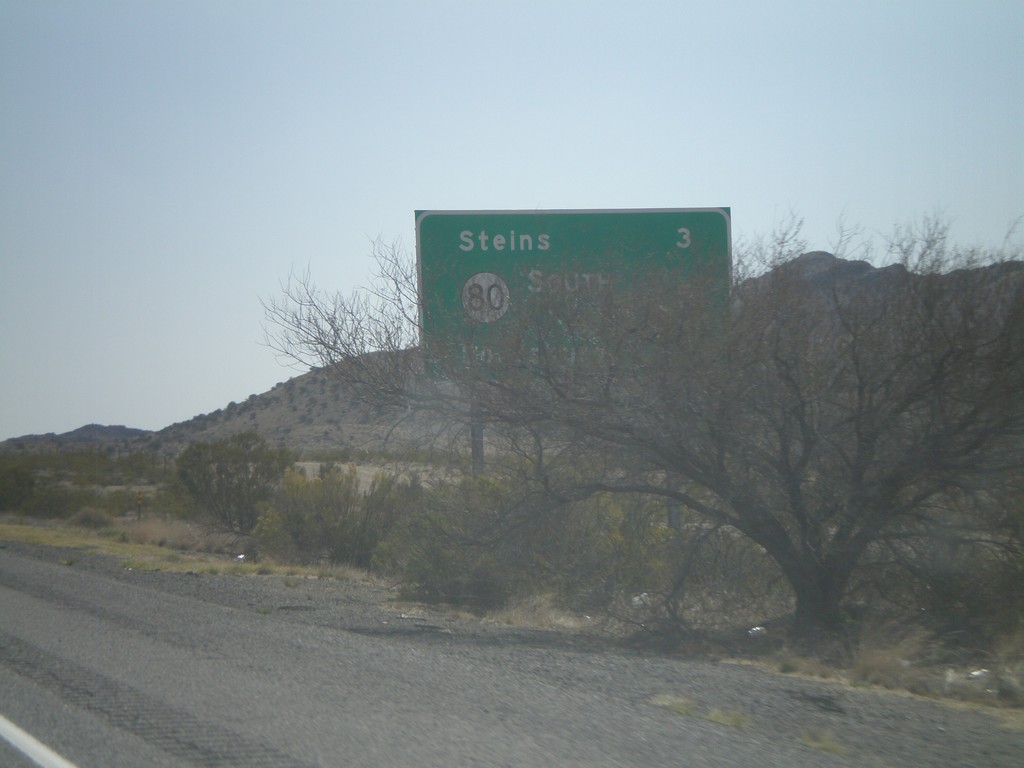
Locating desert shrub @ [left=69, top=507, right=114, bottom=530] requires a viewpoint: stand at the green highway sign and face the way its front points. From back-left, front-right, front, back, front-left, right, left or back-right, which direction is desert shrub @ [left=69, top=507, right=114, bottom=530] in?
back-right

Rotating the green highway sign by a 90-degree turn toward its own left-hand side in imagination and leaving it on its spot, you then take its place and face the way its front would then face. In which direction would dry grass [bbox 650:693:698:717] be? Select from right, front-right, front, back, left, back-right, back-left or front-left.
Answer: right

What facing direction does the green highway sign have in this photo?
toward the camera

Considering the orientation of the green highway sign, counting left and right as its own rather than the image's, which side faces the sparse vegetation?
front

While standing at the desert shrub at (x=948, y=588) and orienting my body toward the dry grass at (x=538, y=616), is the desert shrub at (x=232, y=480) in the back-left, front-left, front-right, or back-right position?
front-right

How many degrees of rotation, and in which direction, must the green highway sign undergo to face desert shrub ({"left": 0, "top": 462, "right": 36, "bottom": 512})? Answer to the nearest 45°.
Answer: approximately 135° to its right
